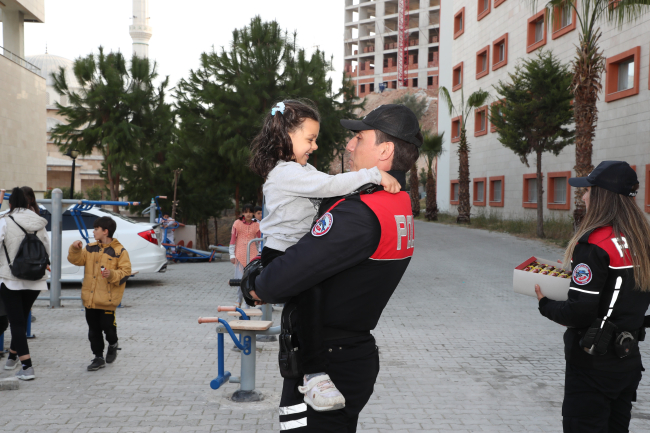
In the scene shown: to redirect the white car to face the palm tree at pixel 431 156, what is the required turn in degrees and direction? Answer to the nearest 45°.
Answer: approximately 90° to its right

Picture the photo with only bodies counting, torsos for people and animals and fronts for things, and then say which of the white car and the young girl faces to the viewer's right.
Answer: the young girl

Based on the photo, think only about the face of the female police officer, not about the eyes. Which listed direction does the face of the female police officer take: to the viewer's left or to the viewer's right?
to the viewer's left

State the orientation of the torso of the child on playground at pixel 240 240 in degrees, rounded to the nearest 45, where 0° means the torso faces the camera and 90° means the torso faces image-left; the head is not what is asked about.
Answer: approximately 0°

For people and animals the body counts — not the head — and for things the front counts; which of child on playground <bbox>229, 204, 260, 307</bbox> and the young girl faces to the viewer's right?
the young girl

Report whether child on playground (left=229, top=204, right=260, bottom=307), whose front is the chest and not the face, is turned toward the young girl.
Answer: yes

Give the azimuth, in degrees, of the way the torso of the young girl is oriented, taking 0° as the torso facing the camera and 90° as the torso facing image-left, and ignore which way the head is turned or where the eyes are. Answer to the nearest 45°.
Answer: approximately 270°

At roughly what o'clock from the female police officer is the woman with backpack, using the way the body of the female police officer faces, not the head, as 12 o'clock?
The woman with backpack is roughly at 11 o'clock from the female police officer.

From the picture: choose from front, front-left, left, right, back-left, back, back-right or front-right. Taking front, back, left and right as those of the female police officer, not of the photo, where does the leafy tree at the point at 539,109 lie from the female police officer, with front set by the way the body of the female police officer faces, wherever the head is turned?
front-right

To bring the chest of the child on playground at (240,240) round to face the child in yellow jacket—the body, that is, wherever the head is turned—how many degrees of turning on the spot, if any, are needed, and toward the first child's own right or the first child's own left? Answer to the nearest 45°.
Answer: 0° — they already face them

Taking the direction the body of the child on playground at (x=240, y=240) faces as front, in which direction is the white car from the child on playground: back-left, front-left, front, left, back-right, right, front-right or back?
back-right

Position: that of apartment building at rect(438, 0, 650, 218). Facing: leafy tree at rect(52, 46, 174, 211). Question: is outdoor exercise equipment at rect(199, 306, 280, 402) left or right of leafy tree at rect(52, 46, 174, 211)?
left
